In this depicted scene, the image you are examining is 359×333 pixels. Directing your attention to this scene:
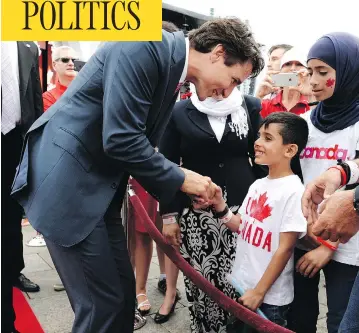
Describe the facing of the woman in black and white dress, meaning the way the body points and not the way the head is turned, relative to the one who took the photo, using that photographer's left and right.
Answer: facing the viewer

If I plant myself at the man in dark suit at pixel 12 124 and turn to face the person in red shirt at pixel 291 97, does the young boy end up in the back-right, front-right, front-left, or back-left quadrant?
front-right

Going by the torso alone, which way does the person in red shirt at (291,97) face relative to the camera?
toward the camera

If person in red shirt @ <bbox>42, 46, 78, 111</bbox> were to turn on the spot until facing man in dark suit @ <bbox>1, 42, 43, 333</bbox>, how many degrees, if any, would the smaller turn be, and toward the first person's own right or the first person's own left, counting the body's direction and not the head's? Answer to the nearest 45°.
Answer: approximately 45° to the first person's own right

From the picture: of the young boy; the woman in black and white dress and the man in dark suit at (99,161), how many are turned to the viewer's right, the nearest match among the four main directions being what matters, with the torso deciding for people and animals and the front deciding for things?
1

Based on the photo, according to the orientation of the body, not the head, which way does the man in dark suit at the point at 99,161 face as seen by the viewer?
to the viewer's right

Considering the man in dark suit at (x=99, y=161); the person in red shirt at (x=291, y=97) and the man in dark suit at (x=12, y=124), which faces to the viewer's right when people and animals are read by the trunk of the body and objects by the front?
the man in dark suit at (x=99, y=161)

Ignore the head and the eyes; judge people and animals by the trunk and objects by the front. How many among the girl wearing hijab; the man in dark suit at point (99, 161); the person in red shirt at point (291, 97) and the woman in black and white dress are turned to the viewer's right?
1

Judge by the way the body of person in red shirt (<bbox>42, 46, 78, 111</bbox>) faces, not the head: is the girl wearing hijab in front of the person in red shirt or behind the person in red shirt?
in front

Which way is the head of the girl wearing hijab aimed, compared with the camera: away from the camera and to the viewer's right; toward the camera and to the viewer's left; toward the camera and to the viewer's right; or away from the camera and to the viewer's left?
toward the camera and to the viewer's left

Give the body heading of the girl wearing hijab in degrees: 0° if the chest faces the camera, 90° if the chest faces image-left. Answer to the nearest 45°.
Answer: approximately 45°

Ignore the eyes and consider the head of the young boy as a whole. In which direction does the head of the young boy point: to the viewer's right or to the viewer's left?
to the viewer's left

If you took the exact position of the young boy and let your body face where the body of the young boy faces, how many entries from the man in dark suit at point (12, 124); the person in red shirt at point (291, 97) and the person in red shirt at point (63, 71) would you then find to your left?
0

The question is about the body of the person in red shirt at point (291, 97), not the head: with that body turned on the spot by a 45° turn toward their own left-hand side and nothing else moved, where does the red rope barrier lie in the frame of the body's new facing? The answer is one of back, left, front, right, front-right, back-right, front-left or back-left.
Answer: front-right

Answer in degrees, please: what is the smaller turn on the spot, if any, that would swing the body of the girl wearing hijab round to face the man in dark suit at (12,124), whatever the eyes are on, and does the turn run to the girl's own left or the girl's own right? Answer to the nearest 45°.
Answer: approximately 45° to the girl's own right

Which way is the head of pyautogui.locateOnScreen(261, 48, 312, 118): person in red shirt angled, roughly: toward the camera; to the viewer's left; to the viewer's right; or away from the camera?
toward the camera

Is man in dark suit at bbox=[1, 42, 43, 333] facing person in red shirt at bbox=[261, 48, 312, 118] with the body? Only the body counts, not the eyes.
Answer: no
